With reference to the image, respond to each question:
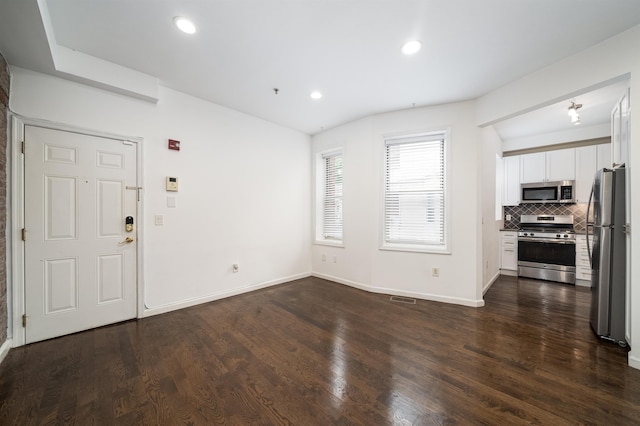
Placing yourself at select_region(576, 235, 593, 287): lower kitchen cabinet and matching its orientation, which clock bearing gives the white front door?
The white front door is roughly at 1 o'clock from the lower kitchen cabinet.

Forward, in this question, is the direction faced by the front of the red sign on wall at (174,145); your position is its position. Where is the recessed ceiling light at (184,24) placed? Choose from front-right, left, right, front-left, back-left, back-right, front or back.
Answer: front-right

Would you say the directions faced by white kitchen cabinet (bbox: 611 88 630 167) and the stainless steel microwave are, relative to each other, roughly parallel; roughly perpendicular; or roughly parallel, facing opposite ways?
roughly perpendicular

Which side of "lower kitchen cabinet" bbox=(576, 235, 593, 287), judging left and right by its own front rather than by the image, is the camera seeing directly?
front

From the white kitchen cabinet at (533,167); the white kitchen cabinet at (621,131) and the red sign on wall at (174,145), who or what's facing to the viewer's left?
the white kitchen cabinet at (621,131)

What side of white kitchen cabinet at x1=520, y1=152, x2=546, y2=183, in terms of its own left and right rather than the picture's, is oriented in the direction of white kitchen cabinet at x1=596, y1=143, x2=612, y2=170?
left

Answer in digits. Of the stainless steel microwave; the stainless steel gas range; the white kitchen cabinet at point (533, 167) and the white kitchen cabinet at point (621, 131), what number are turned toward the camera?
3

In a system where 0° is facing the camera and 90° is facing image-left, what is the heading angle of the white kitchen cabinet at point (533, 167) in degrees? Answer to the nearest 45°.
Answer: approximately 0°

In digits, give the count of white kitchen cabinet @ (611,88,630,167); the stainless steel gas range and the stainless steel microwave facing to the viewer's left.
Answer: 1

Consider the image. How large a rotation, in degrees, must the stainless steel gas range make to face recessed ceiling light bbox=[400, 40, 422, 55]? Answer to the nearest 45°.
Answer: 0° — it already faces it

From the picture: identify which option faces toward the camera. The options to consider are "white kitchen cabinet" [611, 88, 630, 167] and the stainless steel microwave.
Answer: the stainless steel microwave

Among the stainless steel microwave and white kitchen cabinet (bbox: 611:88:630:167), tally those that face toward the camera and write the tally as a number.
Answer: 1

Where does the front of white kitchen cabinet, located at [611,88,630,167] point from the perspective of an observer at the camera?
facing to the left of the viewer

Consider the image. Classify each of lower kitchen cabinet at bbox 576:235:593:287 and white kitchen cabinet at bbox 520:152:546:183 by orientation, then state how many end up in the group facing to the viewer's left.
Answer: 0

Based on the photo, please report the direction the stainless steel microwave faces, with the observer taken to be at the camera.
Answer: facing the viewer
